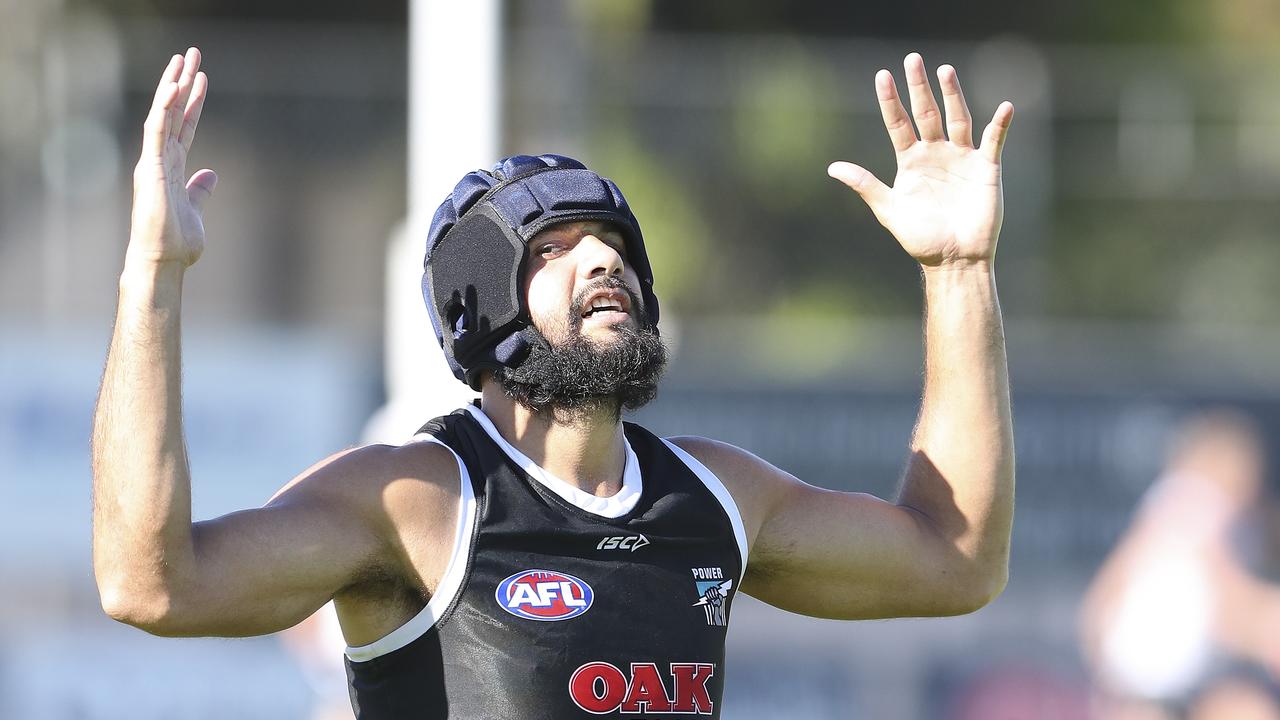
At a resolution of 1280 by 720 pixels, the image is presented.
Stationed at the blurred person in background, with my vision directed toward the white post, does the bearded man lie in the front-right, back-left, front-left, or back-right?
front-left

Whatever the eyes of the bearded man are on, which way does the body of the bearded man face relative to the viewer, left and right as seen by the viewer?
facing the viewer and to the right of the viewer

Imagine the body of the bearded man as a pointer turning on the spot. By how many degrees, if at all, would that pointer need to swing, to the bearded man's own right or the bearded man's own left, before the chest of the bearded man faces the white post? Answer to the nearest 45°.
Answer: approximately 135° to the bearded man's own left

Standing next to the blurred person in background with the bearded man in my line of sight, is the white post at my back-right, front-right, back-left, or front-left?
front-right

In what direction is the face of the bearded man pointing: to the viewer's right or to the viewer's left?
to the viewer's right
